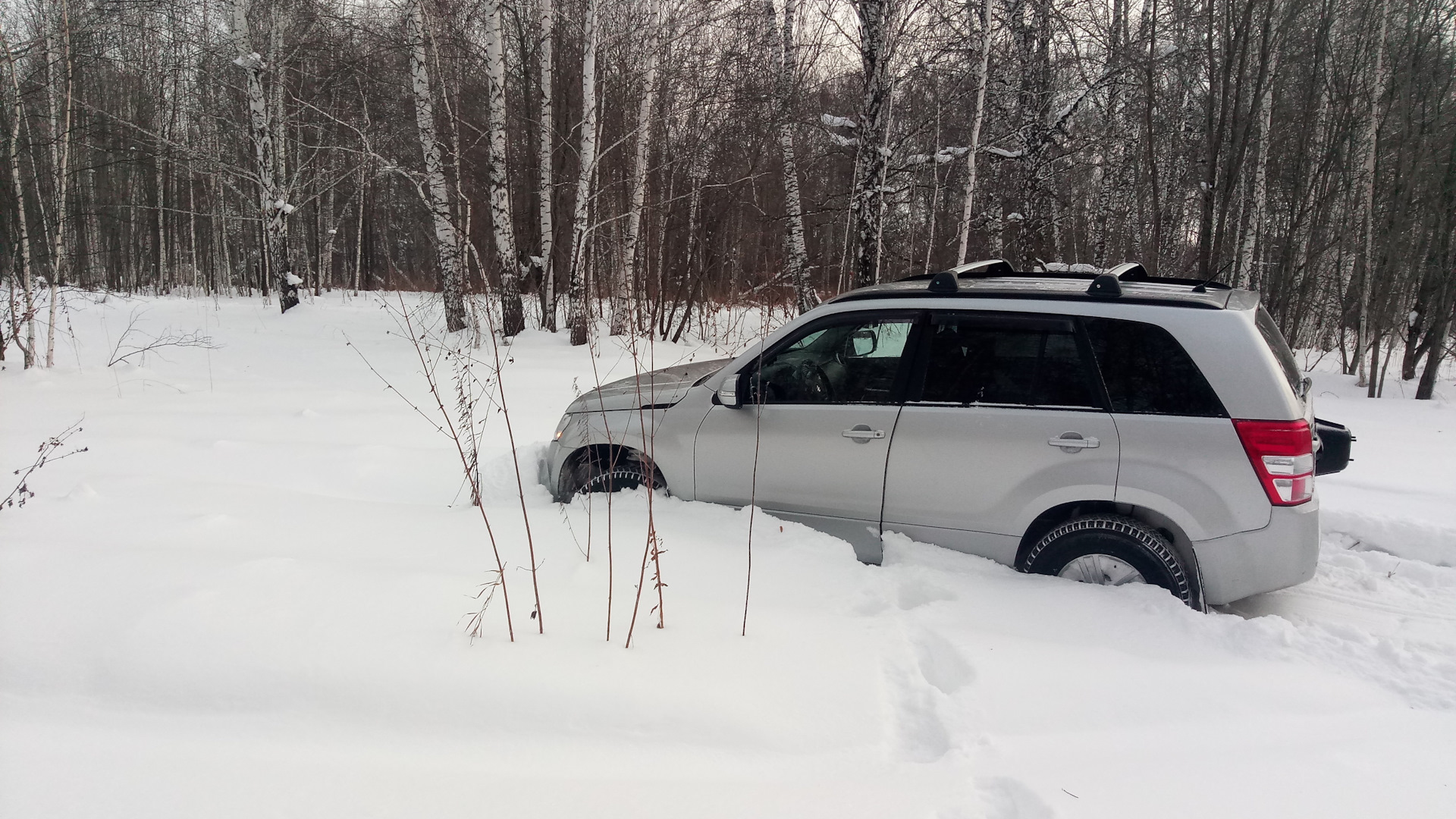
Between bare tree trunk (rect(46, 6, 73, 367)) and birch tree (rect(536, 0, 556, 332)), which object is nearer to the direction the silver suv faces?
the bare tree trunk

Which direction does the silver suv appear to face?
to the viewer's left

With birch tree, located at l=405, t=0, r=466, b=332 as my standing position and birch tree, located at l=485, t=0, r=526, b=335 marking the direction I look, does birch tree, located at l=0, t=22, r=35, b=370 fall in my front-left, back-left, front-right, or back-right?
back-right

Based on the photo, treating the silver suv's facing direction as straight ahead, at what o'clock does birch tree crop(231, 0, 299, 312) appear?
The birch tree is roughly at 1 o'clock from the silver suv.

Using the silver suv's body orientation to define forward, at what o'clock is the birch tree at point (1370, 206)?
The birch tree is roughly at 4 o'clock from the silver suv.

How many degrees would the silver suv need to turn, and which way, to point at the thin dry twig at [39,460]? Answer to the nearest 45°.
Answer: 0° — it already faces it

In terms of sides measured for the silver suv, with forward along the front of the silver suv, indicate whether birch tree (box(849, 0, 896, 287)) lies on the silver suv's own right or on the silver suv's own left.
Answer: on the silver suv's own right

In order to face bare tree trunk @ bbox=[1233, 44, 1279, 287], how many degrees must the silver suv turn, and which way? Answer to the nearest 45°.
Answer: approximately 90° to its right

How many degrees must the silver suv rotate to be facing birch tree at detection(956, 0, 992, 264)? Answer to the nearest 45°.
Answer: approximately 90° to its right

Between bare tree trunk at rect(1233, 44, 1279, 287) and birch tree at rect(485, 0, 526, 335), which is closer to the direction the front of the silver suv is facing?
the birch tree

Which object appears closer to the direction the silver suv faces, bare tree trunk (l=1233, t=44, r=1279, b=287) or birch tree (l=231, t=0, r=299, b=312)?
the birch tree
